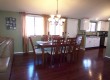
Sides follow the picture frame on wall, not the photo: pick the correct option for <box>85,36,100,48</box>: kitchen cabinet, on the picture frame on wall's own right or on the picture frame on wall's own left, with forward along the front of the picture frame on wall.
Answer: on the picture frame on wall's own left

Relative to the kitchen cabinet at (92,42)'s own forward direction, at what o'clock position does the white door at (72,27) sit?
The white door is roughly at 2 o'clock from the kitchen cabinet.

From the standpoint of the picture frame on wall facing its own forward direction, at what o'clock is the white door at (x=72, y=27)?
The white door is roughly at 9 o'clock from the picture frame on wall.

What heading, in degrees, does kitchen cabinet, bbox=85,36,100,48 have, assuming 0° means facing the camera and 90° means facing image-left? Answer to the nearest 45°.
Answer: approximately 0°

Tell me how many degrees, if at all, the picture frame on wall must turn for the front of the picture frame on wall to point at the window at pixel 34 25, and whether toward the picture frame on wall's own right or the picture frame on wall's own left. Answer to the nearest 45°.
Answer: approximately 90° to the picture frame on wall's own left

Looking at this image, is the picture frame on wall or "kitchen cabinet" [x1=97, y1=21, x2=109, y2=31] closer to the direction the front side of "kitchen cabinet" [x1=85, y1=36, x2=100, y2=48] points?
the picture frame on wall

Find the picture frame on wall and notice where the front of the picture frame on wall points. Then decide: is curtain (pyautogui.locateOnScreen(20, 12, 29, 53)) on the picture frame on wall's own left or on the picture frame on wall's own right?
on the picture frame on wall's own left

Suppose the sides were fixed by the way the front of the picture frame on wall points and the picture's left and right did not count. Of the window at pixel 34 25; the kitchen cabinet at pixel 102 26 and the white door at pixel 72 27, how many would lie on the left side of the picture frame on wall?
3

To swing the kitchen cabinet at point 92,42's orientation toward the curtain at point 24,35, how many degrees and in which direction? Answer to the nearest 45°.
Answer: approximately 45° to its right
